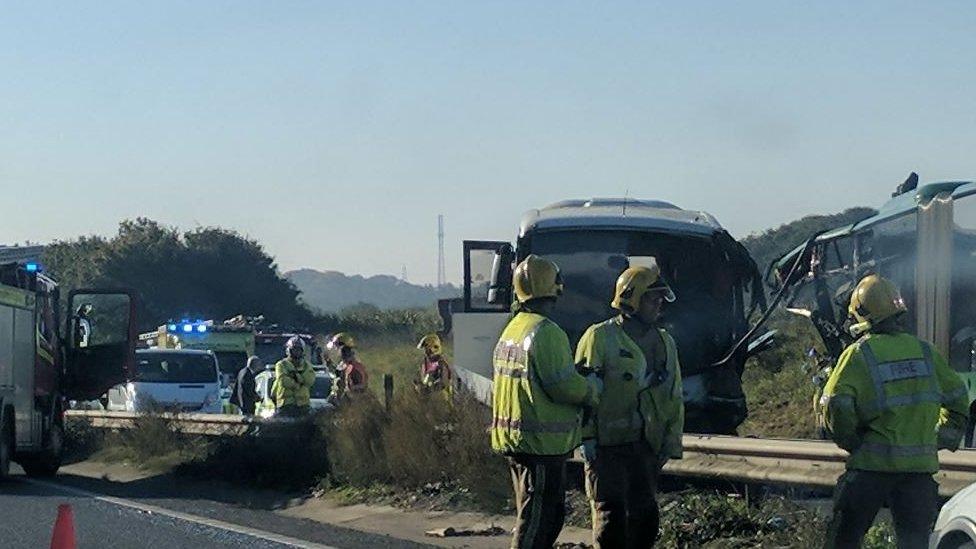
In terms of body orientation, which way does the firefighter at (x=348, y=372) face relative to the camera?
to the viewer's left

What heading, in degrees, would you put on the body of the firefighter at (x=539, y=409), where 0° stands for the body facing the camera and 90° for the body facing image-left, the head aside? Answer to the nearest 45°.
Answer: approximately 225°

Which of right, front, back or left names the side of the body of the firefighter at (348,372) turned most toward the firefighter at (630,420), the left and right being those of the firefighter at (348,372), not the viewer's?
left

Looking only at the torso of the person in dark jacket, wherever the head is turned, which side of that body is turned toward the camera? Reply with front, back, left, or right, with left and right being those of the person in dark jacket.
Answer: right

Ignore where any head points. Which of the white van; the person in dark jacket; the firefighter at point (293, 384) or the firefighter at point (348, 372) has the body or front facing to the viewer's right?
the person in dark jacket
